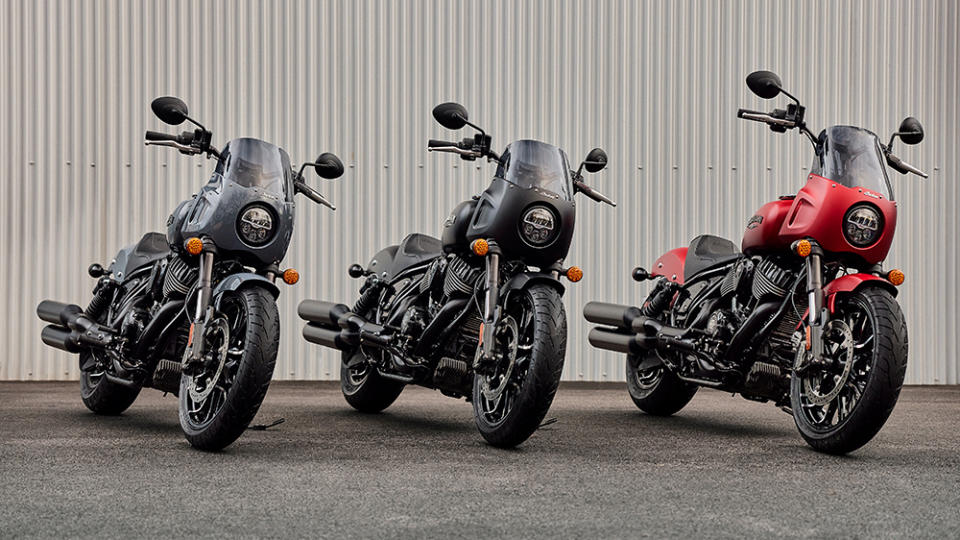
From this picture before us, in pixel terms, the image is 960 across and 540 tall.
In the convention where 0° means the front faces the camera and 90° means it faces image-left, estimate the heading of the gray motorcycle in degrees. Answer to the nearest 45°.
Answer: approximately 315°

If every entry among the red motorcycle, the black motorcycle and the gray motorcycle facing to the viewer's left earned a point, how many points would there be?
0

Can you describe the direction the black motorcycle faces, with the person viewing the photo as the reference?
facing the viewer and to the right of the viewer

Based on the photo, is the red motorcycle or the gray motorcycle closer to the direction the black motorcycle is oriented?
the red motorcycle

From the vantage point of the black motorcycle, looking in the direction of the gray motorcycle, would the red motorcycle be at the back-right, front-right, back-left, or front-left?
back-left

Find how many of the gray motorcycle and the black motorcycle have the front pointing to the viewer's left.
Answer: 0

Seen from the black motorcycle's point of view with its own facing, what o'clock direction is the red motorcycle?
The red motorcycle is roughly at 11 o'clock from the black motorcycle.

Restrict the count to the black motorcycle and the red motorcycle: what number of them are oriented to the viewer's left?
0

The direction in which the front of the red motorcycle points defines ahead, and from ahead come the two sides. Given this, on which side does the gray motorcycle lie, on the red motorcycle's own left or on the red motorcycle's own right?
on the red motorcycle's own right

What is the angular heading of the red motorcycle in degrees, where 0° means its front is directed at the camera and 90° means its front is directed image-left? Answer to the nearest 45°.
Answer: approximately 315°
